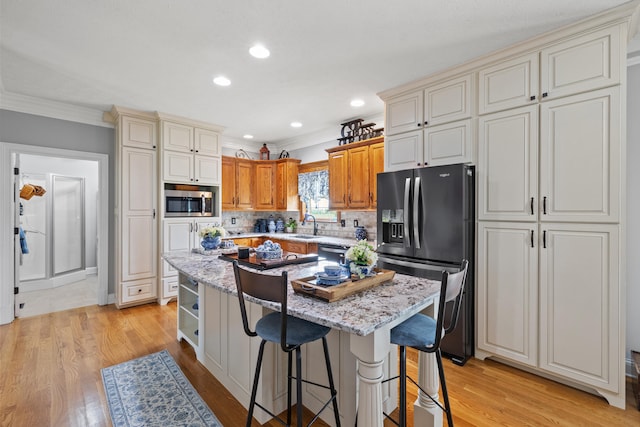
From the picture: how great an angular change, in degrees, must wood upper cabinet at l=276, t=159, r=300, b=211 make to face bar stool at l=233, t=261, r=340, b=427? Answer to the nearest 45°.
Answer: approximately 45° to its left

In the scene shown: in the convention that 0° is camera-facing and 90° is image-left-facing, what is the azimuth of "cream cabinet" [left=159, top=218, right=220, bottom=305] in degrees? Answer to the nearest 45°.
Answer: approximately 0°

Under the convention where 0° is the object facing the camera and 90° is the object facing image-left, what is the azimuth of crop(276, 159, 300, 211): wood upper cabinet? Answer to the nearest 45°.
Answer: approximately 45°

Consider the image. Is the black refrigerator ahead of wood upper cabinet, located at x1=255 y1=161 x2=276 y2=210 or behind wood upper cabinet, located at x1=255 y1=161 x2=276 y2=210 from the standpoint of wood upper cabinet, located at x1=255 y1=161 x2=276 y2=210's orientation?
ahead

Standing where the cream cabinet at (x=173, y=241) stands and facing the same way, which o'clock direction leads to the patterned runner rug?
The patterned runner rug is roughly at 12 o'clock from the cream cabinet.

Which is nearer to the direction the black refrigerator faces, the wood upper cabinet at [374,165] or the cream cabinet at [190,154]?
the cream cabinet

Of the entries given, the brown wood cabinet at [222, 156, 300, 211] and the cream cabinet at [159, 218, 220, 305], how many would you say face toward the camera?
2

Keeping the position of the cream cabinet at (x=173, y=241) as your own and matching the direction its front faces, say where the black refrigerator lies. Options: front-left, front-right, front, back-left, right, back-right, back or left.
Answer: front-left

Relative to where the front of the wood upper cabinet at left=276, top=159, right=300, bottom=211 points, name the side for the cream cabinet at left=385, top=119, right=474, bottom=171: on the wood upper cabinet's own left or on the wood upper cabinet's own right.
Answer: on the wood upper cabinet's own left

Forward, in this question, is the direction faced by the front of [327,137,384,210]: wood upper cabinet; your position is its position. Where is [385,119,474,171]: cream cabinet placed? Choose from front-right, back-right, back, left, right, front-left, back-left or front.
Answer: left
